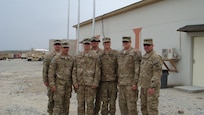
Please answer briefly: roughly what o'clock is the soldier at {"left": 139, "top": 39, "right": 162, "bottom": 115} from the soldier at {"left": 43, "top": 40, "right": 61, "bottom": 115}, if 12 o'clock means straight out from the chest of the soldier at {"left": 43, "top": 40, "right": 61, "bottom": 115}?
the soldier at {"left": 139, "top": 39, "right": 162, "bottom": 115} is roughly at 10 o'clock from the soldier at {"left": 43, "top": 40, "right": 61, "bottom": 115}.

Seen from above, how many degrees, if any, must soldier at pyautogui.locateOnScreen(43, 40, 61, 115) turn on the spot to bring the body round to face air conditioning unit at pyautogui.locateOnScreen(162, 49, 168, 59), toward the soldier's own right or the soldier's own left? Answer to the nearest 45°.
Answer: approximately 135° to the soldier's own left

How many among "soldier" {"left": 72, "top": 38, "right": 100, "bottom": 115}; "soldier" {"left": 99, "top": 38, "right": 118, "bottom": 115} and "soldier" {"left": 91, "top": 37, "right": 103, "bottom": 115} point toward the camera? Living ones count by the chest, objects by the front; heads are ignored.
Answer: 3

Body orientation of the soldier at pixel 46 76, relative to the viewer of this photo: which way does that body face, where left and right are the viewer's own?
facing the viewer

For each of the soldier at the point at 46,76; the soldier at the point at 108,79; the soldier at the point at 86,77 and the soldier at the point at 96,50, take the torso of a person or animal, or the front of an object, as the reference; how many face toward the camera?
4

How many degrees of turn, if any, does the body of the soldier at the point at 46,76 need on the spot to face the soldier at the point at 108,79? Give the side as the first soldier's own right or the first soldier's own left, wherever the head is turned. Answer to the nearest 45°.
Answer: approximately 45° to the first soldier's own left

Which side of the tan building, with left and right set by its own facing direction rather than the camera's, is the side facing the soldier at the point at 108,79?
front

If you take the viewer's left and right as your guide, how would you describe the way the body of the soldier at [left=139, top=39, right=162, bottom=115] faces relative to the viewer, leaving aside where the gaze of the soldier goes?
facing the viewer and to the left of the viewer

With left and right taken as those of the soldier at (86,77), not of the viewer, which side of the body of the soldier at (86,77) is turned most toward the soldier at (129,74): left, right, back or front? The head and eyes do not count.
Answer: left

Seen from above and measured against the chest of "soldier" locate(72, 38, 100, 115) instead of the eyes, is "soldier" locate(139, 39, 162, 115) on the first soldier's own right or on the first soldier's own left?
on the first soldier's own left
